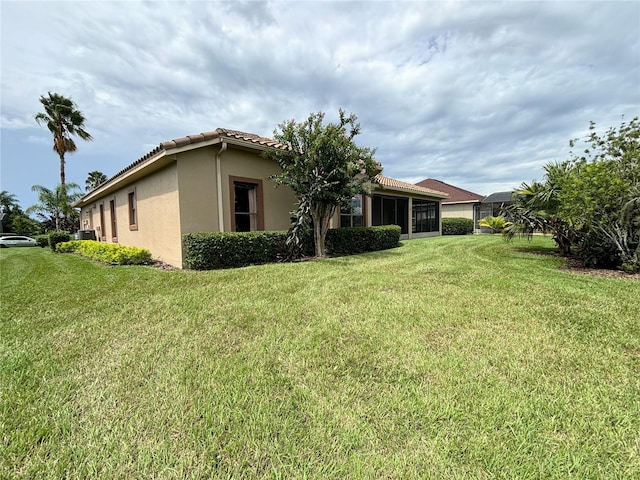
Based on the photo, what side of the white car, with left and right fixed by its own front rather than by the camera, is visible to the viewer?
right

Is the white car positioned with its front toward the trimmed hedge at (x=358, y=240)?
no

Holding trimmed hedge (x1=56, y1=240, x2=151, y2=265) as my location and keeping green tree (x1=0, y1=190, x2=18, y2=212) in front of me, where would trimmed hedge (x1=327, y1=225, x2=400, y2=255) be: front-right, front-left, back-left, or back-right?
back-right

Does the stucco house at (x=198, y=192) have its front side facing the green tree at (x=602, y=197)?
no

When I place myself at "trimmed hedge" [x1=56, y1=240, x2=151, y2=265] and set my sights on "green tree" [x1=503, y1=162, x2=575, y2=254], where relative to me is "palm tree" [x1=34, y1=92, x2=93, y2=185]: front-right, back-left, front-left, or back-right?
back-left

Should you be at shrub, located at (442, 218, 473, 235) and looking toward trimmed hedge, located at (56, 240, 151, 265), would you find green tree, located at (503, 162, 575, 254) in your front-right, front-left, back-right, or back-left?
front-left

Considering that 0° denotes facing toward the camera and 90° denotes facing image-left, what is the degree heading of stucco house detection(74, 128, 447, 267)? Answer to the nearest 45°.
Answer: approximately 135°

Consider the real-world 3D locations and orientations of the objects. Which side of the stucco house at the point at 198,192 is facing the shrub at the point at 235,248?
back

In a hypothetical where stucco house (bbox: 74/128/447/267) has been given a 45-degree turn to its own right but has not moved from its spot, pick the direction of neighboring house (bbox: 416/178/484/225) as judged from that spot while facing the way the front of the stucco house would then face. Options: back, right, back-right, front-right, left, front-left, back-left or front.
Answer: front-right

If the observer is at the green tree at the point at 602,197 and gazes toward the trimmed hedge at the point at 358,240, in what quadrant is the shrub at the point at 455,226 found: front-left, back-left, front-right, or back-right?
front-right
